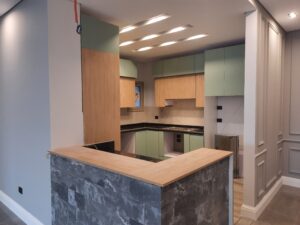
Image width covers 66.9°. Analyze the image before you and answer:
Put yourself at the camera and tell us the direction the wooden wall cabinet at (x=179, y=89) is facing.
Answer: facing the viewer and to the left of the viewer

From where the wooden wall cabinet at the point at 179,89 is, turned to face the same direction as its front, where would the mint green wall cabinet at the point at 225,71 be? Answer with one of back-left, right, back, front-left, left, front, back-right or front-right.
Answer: left

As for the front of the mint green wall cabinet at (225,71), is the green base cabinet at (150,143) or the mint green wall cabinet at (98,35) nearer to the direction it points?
the mint green wall cabinet

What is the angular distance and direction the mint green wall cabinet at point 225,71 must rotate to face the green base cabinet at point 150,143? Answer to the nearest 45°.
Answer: approximately 45° to its right

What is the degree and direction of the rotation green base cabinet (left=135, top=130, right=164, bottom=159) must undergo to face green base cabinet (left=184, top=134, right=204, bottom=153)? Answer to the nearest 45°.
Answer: approximately 90° to its left

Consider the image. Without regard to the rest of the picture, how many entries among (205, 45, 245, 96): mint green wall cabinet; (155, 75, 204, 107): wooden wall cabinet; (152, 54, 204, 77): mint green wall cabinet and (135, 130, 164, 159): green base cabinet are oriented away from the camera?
0

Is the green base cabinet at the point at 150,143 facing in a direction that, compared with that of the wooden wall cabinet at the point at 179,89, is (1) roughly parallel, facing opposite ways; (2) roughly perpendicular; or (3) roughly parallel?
roughly parallel

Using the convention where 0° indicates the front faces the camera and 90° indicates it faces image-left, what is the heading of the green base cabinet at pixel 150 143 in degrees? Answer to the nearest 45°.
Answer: approximately 45°

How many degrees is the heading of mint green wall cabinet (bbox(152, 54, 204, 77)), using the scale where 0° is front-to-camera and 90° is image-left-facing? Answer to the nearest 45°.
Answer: approximately 45°

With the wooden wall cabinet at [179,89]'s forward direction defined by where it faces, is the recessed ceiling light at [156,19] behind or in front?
in front

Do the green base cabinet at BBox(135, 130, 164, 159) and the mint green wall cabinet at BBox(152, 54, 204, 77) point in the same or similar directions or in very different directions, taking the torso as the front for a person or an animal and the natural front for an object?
same or similar directions

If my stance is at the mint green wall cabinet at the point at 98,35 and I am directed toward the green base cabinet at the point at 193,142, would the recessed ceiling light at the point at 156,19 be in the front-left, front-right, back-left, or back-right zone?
front-right

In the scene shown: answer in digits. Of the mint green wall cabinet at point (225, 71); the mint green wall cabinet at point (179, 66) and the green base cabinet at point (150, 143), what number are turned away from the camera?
0
